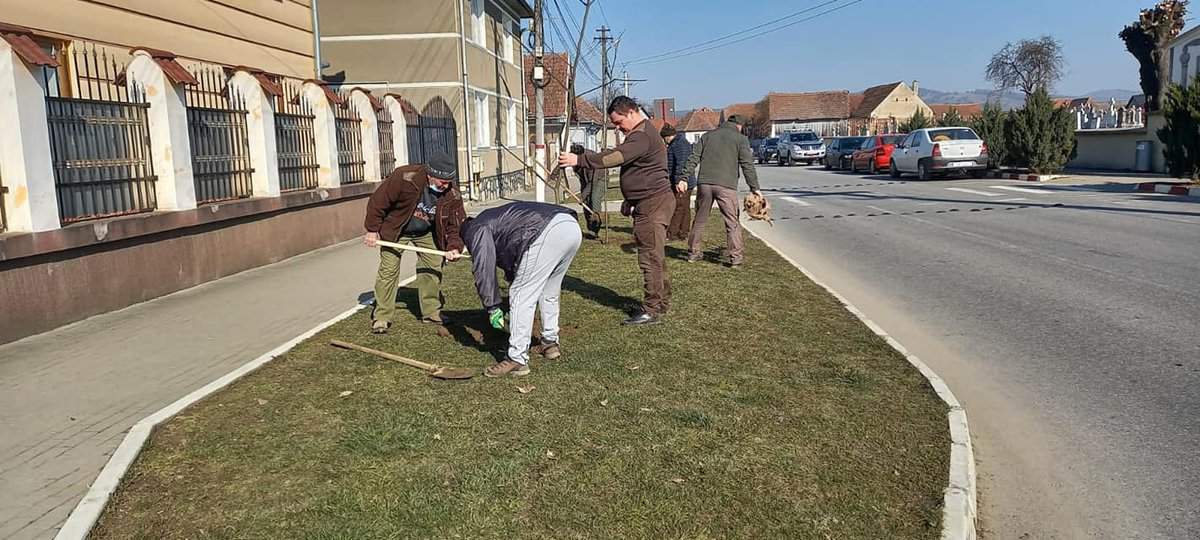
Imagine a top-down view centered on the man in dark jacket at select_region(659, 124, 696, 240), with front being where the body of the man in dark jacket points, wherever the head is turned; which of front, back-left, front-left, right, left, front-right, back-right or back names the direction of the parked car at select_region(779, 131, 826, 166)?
right

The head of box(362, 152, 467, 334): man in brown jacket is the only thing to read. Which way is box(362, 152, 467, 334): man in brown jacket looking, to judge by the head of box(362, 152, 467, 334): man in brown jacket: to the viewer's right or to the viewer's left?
to the viewer's right

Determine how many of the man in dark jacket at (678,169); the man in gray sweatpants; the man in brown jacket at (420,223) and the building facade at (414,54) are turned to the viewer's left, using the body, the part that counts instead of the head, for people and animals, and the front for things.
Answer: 2

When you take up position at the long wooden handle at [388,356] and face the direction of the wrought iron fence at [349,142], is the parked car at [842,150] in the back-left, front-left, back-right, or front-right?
front-right

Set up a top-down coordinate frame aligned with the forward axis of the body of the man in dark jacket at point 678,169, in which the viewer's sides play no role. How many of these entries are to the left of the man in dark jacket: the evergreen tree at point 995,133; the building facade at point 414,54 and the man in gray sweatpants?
1

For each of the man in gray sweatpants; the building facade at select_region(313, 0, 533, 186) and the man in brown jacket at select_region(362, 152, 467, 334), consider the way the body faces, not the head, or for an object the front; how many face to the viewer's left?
1

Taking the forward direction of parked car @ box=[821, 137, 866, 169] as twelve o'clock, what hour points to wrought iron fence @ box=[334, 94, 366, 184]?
The wrought iron fence is roughly at 11 o'clock from the parked car.

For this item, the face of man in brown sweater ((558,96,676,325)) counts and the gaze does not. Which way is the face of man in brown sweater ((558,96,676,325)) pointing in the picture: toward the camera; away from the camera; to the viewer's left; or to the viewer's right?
to the viewer's left

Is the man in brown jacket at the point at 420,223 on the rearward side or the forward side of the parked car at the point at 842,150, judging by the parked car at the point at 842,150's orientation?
on the rearward side

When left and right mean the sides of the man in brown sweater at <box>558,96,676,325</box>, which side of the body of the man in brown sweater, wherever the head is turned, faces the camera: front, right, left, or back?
left

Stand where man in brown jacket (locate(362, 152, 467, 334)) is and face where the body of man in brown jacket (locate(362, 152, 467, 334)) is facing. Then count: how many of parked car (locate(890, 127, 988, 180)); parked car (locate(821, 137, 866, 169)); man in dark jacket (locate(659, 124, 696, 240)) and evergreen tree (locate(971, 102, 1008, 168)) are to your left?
4

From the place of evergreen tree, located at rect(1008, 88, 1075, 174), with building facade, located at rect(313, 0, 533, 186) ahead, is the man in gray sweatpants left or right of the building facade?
left

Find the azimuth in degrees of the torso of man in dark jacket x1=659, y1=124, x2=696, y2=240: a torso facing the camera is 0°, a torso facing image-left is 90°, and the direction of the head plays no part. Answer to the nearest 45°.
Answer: approximately 90°

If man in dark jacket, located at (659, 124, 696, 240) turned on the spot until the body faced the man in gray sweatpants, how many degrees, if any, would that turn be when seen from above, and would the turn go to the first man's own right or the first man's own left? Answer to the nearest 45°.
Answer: approximately 90° to the first man's own left

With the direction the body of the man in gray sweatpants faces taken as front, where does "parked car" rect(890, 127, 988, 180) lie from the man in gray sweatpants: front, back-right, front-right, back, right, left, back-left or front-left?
back-right

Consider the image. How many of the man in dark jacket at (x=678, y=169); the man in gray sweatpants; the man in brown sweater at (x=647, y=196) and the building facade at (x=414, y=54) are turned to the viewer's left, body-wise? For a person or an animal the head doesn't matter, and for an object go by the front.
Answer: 3

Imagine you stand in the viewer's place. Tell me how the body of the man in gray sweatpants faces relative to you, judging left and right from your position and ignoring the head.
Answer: facing to the left of the viewer
